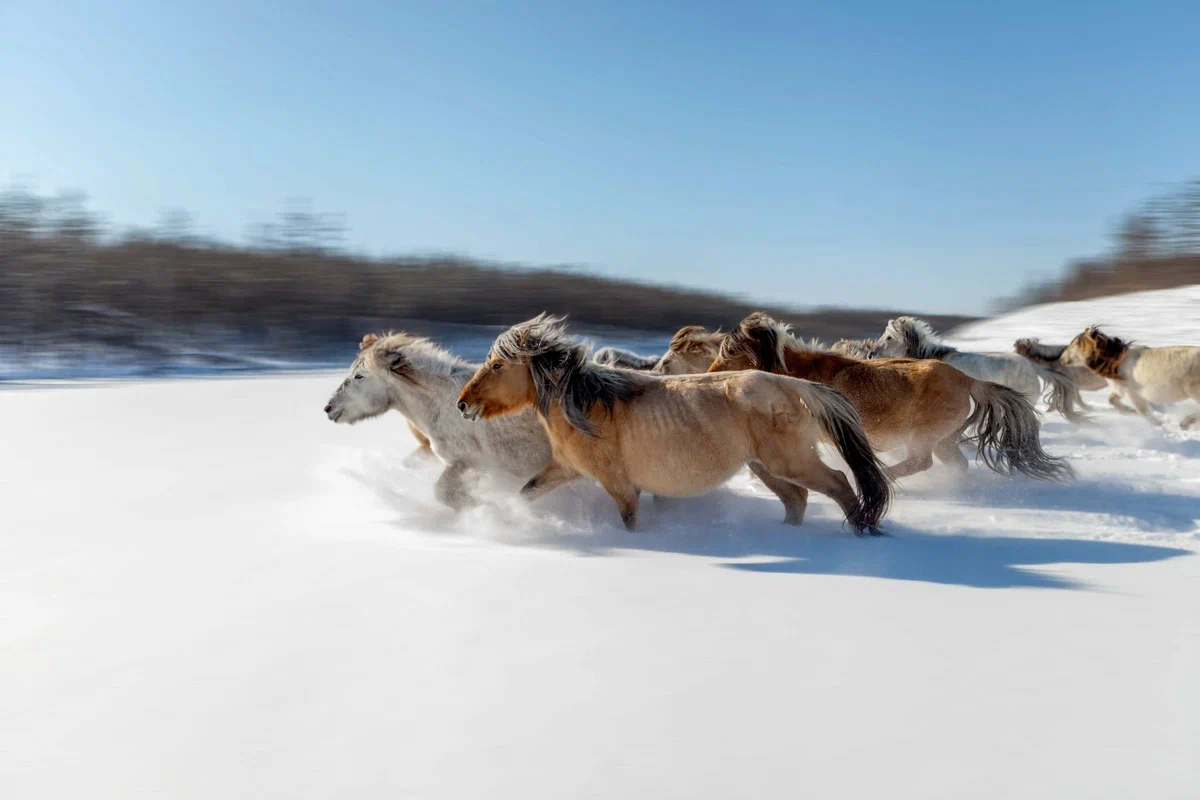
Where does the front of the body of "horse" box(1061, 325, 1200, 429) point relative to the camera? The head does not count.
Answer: to the viewer's left

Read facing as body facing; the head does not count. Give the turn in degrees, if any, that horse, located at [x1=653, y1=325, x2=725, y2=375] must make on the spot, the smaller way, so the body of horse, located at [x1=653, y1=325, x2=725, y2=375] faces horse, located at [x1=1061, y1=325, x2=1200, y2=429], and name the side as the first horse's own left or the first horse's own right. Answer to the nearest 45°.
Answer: approximately 135° to the first horse's own right

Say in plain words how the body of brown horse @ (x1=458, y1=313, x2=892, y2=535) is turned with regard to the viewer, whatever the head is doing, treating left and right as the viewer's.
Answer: facing to the left of the viewer

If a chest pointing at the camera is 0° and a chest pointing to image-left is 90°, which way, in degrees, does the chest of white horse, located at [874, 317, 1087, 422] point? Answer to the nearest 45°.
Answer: approximately 90°

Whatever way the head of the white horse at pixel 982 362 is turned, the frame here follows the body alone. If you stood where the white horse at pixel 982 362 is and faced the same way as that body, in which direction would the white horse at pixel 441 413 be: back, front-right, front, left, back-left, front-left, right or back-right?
front-left

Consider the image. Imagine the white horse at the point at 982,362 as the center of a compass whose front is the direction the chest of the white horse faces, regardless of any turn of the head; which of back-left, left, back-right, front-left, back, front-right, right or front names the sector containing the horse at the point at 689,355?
front-left

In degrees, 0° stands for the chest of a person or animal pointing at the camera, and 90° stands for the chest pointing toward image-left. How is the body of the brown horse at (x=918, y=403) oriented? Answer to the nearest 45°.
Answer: approximately 90°

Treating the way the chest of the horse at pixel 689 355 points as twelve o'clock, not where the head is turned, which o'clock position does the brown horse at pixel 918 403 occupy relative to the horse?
The brown horse is roughly at 7 o'clock from the horse.

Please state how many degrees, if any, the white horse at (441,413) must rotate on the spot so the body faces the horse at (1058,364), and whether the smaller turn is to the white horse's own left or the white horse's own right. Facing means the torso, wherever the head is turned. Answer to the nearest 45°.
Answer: approximately 135° to the white horse's own right

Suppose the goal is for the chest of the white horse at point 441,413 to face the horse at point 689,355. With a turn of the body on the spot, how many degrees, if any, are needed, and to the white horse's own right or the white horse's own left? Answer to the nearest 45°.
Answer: approximately 135° to the white horse's own right

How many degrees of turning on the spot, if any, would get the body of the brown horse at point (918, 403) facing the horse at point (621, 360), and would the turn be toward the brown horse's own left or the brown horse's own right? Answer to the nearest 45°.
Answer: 0° — it already faces it

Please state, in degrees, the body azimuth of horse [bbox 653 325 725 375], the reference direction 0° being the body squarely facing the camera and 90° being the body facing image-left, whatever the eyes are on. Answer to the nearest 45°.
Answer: approximately 90°
